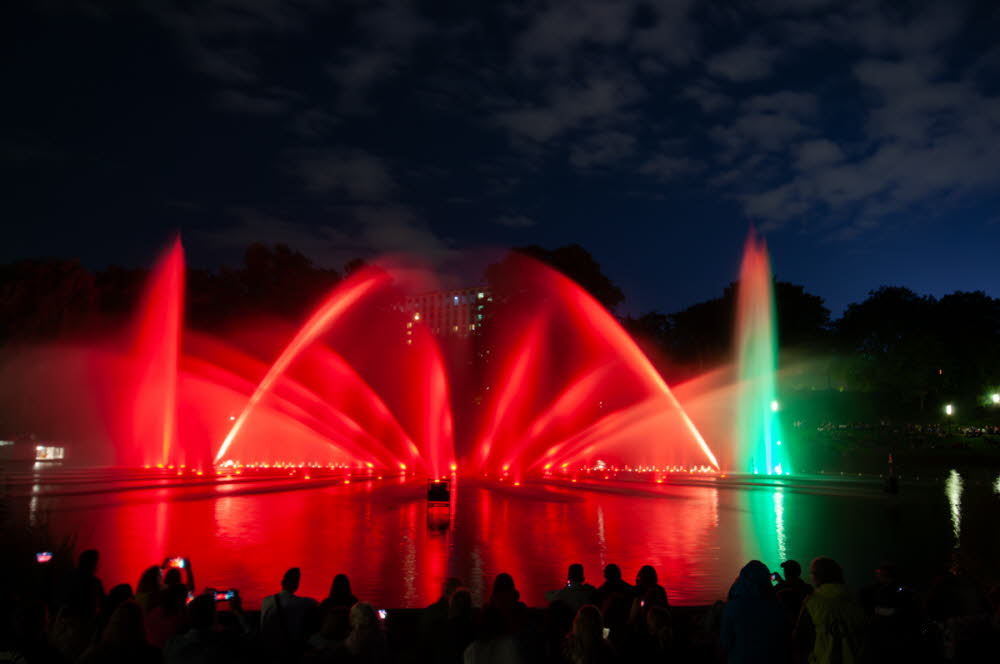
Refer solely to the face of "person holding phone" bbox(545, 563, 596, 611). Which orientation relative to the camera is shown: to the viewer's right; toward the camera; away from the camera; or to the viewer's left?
away from the camera

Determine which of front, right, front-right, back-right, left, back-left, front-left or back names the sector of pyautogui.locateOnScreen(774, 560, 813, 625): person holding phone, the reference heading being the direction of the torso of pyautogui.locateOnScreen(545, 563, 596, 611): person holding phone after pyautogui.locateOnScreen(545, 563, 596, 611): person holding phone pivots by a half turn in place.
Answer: left

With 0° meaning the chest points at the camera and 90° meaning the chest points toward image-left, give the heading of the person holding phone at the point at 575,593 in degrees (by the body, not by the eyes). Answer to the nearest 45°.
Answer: approximately 180°
